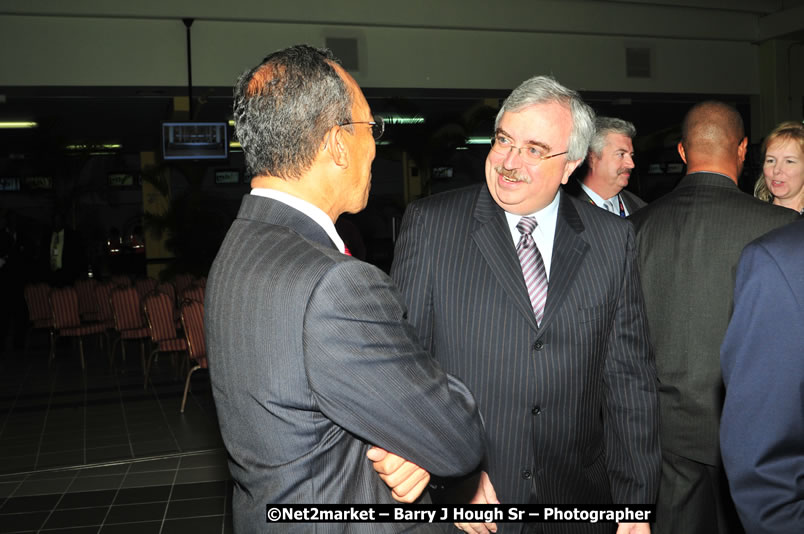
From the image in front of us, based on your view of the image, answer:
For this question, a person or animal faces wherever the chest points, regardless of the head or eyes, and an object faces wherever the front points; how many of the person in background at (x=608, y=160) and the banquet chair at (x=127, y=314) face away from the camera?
0

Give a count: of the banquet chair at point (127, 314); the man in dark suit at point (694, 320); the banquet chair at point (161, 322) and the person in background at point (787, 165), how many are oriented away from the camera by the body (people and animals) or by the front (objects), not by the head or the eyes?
1

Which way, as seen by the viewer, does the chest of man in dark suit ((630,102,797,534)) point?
away from the camera

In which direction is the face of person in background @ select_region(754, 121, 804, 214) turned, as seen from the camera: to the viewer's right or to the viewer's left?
to the viewer's left

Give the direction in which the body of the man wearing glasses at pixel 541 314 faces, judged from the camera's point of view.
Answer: toward the camera

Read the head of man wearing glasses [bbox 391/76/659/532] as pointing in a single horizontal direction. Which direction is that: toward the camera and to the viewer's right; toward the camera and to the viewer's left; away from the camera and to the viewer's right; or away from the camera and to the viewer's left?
toward the camera and to the viewer's left

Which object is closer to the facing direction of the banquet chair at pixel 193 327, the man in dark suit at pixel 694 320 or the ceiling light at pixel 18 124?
the ceiling light

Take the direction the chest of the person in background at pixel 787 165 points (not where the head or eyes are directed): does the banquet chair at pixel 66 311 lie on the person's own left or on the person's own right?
on the person's own right

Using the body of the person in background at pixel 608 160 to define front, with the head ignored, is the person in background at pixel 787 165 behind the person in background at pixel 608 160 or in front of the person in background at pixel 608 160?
in front

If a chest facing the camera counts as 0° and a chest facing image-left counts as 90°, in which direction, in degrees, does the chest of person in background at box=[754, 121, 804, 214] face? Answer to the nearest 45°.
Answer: approximately 45°

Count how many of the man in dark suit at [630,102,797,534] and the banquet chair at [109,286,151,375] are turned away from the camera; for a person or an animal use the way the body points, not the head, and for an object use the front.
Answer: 1

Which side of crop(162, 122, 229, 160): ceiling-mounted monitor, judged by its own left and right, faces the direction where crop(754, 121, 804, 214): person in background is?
front

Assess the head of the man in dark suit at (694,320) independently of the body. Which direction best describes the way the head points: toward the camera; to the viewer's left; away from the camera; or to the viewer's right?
away from the camera

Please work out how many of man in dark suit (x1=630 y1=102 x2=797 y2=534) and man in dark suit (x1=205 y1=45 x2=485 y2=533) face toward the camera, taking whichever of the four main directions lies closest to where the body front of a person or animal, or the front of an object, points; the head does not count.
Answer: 0
